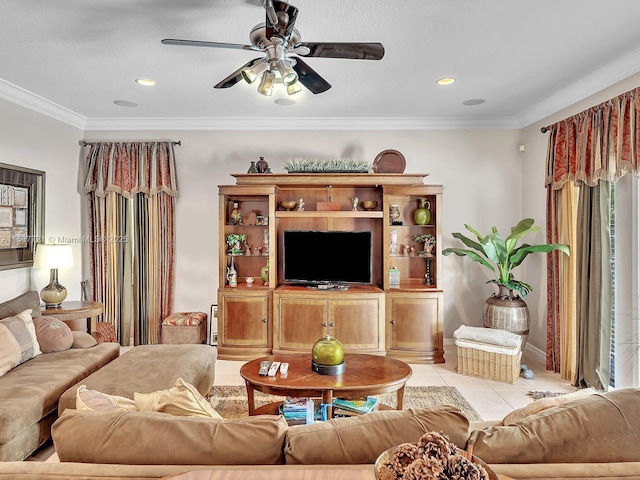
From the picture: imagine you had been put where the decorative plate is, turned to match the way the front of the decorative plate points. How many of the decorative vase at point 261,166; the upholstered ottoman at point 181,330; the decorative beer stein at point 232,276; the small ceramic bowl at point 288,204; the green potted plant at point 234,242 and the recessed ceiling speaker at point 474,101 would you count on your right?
5

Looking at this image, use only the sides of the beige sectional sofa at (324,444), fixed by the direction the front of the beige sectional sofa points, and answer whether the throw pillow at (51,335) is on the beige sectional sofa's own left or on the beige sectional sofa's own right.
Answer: on the beige sectional sofa's own left

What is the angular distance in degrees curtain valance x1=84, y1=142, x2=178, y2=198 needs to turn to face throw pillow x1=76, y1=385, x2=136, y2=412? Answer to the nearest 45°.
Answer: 0° — it already faces it

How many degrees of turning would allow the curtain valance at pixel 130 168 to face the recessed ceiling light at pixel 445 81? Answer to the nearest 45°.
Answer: approximately 45° to its left

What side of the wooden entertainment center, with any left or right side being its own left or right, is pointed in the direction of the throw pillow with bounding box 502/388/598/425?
front

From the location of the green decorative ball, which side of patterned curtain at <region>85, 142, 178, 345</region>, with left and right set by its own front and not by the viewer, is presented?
front

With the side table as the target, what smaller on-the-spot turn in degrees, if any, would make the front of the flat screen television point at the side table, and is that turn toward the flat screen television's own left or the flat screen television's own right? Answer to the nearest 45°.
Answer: approximately 90° to the flat screen television's own right

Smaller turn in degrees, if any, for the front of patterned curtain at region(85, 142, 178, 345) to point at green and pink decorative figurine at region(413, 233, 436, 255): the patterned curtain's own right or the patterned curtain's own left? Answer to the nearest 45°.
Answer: approximately 45° to the patterned curtain's own left

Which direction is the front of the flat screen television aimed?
toward the camera

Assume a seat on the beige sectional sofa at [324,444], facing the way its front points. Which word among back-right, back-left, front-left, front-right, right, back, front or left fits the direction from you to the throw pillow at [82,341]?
front-left

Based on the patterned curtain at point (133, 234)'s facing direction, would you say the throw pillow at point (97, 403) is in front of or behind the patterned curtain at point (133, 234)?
in front

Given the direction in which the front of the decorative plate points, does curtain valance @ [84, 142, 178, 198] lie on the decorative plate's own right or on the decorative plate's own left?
on the decorative plate's own right

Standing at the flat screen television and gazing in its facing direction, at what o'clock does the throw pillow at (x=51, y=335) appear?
The throw pillow is roughly at 2 o'clock from the flat screen television.

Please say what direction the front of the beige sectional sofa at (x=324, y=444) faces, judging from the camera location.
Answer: facing away from the viewer

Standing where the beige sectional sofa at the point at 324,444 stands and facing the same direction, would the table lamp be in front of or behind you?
in front

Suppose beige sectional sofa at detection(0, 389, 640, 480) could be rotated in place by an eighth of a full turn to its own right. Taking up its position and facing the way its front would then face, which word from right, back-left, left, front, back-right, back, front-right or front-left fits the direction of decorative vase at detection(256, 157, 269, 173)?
front-left

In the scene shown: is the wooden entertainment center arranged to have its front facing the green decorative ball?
yes

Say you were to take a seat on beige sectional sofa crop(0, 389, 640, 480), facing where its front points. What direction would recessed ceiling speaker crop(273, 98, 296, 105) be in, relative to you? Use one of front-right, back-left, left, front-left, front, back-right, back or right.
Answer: front

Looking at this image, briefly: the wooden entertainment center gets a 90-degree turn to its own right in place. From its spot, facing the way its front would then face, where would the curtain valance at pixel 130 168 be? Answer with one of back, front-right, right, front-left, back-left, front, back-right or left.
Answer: front
